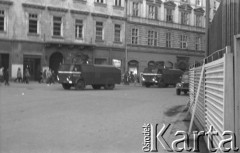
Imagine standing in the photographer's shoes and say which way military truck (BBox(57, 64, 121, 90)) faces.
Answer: facing the viewer and to the left of the viewer

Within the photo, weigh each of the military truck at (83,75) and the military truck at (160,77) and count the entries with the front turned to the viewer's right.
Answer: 0

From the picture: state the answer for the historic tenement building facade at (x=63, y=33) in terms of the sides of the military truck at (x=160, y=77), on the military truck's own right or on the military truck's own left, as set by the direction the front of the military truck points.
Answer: on the military truck's own right

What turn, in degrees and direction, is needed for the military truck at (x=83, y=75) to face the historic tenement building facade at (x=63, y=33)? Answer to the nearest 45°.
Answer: approximately 135° to its right

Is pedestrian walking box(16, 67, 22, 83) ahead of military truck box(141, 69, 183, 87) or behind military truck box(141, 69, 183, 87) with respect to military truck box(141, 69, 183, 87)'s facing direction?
ahead

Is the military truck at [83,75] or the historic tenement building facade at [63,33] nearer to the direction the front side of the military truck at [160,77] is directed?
the military truck

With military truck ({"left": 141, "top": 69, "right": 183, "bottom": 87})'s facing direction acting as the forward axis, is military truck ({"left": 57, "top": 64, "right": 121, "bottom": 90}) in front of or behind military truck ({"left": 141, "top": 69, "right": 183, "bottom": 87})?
in front
